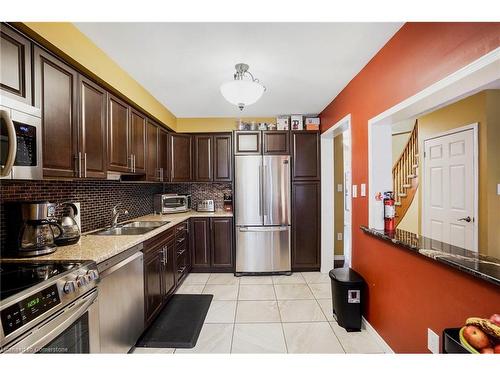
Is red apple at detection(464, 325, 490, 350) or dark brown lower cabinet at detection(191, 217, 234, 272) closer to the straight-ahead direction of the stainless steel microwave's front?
the red apple

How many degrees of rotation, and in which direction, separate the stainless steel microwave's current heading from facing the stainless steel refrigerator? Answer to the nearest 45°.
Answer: approximately 45° to its left

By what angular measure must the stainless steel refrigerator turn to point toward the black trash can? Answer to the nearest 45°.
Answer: approximately 45° to its left

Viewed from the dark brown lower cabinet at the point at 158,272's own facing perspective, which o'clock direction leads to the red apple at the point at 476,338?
The red apple is roughly at 2 o'clock from the dark brown lower cabinet.

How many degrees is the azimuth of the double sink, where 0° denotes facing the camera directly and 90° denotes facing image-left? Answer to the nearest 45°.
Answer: approximately 270°

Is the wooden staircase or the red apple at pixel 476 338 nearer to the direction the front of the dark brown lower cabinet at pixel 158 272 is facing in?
the wooden staircase

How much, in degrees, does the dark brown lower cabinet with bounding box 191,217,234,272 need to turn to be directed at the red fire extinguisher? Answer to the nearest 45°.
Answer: approximately 45° to its left

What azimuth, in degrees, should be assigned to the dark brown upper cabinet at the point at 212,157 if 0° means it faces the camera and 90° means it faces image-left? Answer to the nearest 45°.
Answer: approximately 0°

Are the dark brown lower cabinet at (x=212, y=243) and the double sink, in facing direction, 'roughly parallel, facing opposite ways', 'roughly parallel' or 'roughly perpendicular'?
roughly perpendicular

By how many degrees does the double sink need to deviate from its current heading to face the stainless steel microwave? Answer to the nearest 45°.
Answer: approximately 90° to its right
